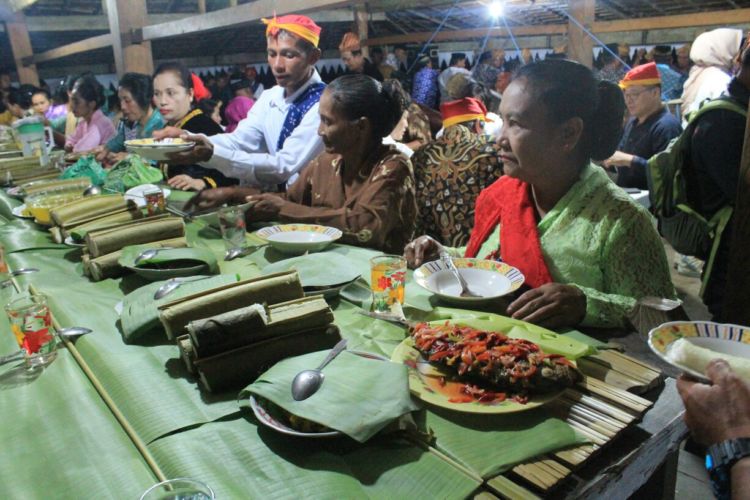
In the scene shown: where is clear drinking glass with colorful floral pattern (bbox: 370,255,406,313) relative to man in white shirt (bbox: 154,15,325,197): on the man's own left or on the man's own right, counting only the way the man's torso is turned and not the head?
on the man's own left

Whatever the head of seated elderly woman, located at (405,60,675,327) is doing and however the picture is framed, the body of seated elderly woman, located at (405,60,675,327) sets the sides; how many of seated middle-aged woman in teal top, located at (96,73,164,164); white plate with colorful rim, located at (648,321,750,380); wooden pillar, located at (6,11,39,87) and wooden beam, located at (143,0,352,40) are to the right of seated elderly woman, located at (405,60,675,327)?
3

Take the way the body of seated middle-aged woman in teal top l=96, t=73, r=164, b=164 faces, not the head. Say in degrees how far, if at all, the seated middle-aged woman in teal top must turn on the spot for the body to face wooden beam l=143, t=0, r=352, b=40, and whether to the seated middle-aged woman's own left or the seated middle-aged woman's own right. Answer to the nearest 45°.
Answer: approximately 135° to the seated middle-aged woman's own left

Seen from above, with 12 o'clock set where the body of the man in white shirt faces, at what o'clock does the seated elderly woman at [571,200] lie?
The seated elderly woman is roughly at 10 o'clock from the man in white shirt.

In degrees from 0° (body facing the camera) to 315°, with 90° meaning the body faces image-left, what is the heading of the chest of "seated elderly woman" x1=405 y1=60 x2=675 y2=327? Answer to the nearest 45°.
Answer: approximately 45°

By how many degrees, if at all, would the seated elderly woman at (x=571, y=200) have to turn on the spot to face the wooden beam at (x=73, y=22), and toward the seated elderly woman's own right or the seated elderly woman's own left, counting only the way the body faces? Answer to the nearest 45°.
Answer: approximately 90° to the seated elderly woman's own right

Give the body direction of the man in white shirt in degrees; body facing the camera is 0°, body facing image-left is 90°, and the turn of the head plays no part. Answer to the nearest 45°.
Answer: approximately 45°

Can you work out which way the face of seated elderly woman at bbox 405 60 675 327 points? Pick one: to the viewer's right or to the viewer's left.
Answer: to the viewer's left
